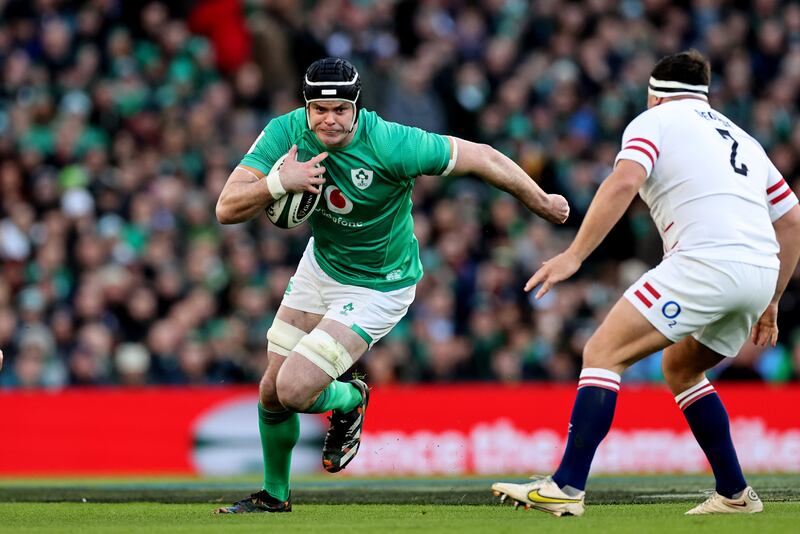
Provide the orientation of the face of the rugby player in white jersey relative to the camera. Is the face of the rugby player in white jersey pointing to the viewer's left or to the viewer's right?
to the viewer's left

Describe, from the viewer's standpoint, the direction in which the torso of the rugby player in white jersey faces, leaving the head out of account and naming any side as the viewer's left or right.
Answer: facing away from the viewer and to the left of the viewer

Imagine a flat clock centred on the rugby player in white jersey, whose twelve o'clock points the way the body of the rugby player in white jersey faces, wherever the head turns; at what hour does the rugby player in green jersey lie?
The rugby player in green jersey is roughly at 11 o'clock from the rugby player in white jersey.
